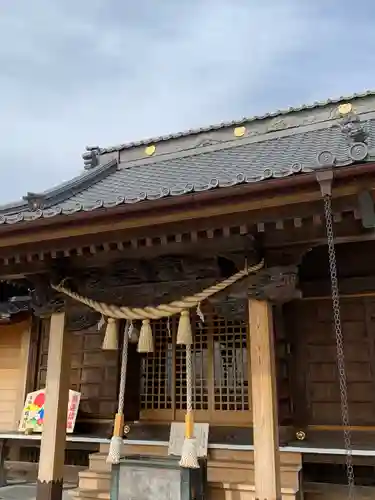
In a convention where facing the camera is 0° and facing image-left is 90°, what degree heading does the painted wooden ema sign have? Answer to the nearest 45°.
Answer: approximately 0°

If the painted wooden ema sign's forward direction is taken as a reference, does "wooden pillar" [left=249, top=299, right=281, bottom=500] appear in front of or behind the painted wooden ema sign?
in front
